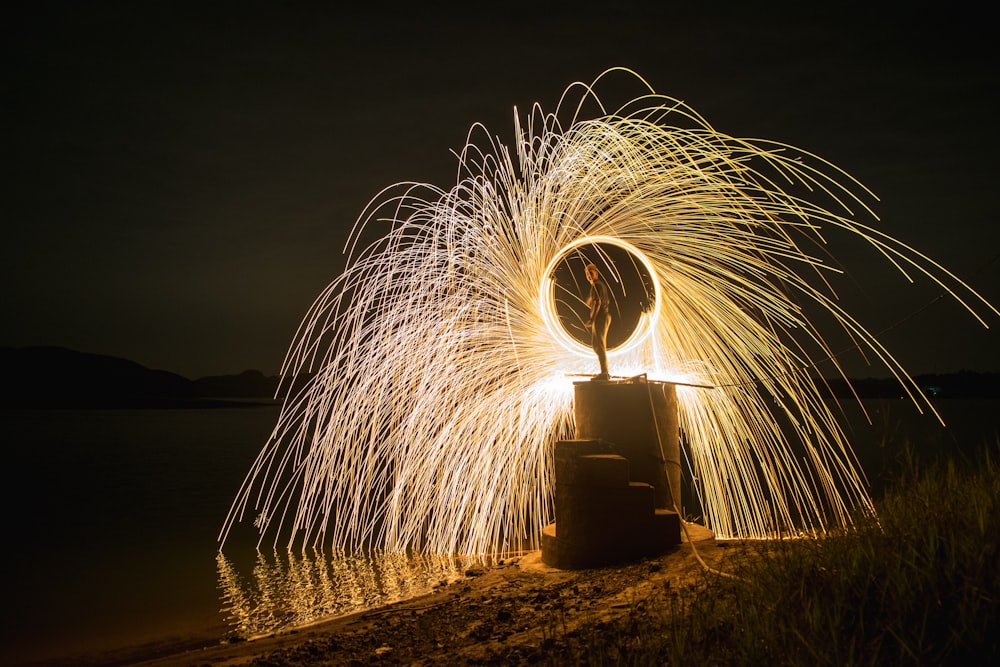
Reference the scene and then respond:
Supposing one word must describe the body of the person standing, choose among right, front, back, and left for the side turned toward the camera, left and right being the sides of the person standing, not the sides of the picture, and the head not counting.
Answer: left
